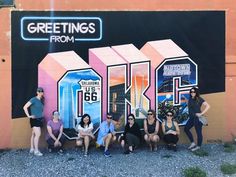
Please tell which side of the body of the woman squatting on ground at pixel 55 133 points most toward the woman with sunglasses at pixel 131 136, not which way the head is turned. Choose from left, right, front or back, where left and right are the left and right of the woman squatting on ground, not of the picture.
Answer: left

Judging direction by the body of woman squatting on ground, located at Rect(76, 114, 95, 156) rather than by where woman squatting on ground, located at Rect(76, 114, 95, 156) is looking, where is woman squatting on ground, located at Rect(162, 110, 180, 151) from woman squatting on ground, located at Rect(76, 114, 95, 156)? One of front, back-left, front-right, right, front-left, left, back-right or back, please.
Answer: left

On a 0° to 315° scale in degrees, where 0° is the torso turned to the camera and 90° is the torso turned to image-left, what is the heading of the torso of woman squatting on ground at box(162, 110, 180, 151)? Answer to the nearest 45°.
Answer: approximately 0°

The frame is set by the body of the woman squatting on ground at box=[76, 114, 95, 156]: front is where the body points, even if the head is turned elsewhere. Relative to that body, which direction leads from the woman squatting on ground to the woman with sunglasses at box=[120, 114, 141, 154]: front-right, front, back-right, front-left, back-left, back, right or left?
left

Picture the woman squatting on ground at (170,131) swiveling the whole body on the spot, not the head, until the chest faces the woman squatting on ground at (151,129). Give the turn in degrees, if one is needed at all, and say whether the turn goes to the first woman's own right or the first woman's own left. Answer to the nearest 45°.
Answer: approximately 90° to the first woman's own right

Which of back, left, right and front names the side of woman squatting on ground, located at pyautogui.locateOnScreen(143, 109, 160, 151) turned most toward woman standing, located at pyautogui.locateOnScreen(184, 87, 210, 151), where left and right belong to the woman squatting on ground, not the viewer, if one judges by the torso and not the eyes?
left

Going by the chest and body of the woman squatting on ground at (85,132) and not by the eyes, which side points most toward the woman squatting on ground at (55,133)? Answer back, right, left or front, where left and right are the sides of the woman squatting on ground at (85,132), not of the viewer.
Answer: right

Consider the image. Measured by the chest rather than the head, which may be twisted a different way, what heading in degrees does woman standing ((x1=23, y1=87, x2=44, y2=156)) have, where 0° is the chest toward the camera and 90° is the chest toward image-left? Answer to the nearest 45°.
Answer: approximately 315°
